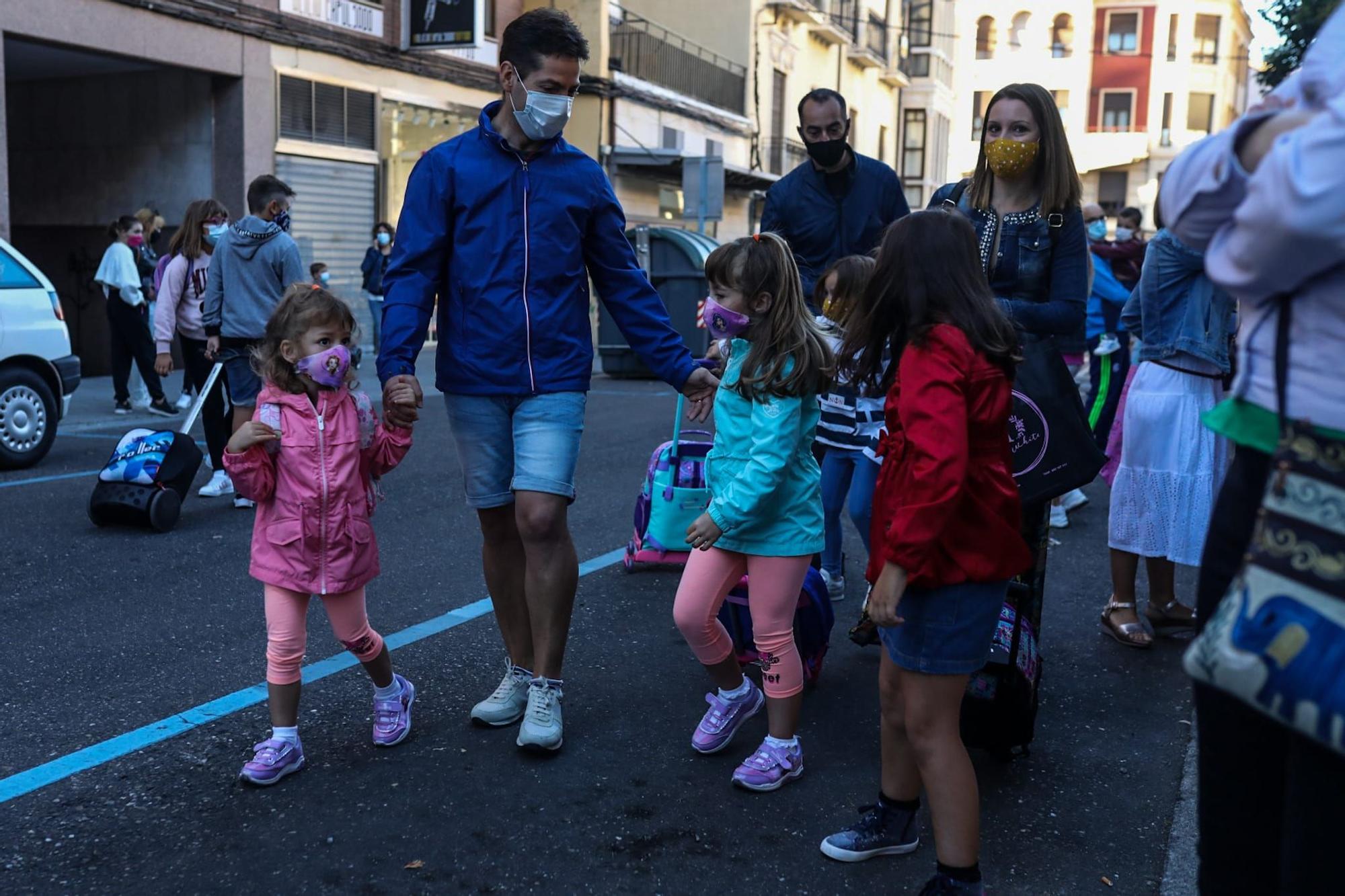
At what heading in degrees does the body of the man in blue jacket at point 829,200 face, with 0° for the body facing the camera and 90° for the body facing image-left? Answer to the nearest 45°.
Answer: approximately 0°

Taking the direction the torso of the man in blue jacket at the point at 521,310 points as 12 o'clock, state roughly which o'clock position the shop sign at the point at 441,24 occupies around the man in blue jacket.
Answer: The shop sign is roughly at 6 o'clock from the man in blue jacket.

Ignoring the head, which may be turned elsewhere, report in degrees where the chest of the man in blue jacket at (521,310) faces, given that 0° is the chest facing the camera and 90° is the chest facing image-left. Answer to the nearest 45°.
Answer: approximately 0°

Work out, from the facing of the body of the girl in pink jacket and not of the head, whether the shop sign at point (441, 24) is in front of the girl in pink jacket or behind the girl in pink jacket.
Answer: behind

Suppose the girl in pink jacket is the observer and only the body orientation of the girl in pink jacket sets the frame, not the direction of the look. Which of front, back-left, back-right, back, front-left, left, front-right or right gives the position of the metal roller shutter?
back

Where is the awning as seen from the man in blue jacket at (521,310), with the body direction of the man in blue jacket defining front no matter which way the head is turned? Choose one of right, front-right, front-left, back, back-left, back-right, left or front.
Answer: back

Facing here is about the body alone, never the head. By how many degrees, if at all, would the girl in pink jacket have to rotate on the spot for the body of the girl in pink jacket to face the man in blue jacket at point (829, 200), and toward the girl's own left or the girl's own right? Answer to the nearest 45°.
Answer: approximately 135° to the girl's own left

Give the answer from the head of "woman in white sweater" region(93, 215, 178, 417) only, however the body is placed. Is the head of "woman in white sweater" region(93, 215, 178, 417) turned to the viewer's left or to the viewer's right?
to the viewer's right
